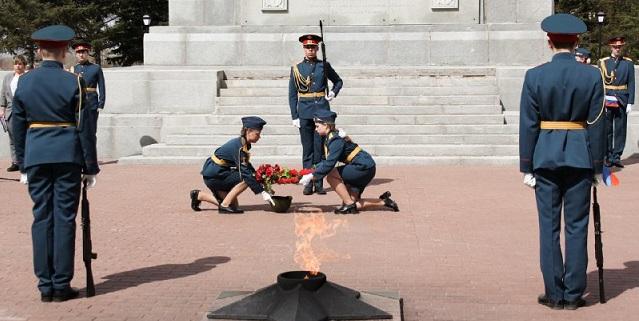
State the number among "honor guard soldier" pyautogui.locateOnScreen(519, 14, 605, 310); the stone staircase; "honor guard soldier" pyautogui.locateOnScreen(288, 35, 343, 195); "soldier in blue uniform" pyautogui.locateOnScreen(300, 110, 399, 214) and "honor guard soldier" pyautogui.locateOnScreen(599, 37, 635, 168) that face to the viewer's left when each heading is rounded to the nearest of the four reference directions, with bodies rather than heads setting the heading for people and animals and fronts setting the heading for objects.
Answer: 1

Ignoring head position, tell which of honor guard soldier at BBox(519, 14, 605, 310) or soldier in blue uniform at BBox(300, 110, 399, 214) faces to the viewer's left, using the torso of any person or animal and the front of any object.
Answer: the soldier in blue uniform

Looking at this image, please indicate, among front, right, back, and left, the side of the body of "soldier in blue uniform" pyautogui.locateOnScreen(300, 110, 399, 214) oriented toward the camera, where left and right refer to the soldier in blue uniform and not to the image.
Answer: left

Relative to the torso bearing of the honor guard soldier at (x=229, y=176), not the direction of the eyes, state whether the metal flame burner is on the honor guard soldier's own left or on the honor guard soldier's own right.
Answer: on the honor guard soldier's own right

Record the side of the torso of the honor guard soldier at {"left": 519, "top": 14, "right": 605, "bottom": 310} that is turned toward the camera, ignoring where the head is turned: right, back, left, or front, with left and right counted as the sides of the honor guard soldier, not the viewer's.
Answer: back

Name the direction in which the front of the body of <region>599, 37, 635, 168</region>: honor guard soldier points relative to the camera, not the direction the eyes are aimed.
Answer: toward the camera

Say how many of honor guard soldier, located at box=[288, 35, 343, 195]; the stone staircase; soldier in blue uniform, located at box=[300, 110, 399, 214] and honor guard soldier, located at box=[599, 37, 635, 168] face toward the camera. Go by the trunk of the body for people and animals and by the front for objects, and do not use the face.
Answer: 3

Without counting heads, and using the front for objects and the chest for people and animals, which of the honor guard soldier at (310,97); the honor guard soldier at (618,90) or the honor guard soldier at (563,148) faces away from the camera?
the honor guard soldier at (563,148)

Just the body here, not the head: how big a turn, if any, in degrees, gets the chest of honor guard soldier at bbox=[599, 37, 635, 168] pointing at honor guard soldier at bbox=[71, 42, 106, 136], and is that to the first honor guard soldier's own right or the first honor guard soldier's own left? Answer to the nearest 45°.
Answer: approximately 90° to the first honor guard soldier's own right

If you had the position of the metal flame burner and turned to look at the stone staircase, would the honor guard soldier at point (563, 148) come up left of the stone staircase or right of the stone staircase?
right

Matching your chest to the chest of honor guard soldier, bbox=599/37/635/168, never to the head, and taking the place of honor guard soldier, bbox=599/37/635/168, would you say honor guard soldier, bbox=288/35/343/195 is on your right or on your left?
on your right

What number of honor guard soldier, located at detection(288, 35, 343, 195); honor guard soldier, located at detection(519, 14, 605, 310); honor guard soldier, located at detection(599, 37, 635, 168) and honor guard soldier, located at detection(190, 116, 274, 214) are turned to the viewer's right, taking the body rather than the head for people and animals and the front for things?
1

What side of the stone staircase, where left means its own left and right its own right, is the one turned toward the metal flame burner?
front

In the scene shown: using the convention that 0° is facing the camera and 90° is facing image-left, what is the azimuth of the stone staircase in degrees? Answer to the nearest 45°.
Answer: approximately 0°

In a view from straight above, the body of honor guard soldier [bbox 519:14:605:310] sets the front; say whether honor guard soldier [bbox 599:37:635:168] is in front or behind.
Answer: in front

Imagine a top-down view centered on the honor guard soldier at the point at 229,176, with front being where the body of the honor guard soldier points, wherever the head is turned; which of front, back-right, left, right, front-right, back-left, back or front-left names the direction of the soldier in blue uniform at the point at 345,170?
front
